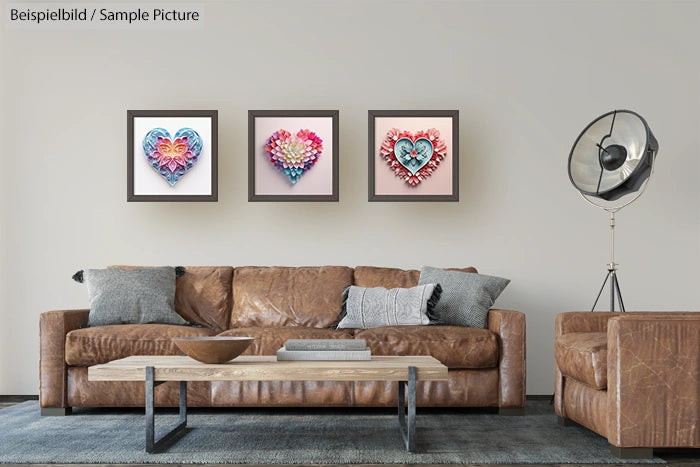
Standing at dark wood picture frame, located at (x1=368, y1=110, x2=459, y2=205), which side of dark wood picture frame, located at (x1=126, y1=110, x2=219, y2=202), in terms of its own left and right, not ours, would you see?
left

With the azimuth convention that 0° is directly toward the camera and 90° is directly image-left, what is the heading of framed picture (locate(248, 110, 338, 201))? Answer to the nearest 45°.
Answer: approximately 0°

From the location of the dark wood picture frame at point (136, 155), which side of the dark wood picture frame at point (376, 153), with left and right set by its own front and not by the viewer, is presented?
right

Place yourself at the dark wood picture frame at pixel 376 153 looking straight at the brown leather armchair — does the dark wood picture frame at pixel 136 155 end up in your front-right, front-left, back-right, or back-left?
back-right

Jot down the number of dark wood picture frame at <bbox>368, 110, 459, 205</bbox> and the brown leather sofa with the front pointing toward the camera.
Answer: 2

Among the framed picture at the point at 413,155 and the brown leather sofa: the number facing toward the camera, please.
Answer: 2
